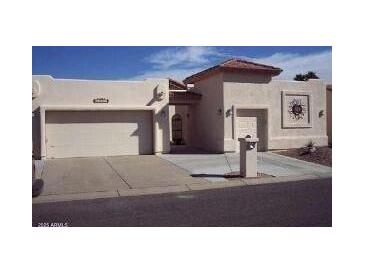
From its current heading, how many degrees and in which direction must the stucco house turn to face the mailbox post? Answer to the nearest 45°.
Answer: approximately 45° to its left

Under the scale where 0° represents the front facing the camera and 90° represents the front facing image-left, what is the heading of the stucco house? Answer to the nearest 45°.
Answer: approximately 0°
